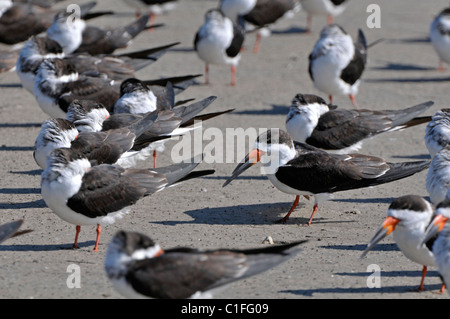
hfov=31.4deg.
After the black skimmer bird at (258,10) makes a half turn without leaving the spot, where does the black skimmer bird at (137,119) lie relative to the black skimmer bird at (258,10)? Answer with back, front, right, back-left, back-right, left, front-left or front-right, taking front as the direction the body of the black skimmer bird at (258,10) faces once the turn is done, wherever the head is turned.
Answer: right

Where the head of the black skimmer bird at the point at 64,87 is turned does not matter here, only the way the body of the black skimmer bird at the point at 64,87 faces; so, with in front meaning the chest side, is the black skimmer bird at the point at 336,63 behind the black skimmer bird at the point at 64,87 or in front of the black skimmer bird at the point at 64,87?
behind

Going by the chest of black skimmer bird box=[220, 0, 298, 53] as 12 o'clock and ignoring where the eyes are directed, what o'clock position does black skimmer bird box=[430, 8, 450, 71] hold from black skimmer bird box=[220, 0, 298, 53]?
black skimmer bird box=[430, 8, 450, 71] is roughly at 7 o'clock from black skimmer bird box=[220, 0, 298, 53].

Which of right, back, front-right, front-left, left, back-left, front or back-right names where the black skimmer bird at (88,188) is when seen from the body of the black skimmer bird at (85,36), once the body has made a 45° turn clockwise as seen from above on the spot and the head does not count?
back-left

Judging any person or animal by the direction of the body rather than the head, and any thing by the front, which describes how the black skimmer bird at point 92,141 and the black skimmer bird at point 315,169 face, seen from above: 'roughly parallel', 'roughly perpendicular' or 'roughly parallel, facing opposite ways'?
roughly parallel

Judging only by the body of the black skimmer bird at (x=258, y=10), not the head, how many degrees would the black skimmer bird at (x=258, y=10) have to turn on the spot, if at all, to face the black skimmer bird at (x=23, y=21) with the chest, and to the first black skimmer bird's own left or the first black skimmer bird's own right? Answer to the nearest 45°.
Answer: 0° — it already faces it

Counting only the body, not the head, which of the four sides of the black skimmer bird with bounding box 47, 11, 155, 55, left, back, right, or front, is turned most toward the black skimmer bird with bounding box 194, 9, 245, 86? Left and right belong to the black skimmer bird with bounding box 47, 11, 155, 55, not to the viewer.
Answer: back

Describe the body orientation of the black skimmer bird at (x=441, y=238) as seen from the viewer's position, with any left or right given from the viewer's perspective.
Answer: facing the viewer and to the left of the viewer

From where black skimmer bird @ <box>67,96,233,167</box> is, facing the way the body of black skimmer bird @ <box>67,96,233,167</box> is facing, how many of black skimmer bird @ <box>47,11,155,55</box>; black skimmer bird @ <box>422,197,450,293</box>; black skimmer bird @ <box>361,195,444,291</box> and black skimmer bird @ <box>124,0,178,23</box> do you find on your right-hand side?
2

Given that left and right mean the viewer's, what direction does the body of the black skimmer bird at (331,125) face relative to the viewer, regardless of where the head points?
facing to the left of the viewer

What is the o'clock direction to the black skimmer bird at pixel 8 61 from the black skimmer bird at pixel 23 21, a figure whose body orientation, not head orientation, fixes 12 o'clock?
the black skimmer bird at pixel 8 61 is roughly at 9 o'clock from the black skimmer bird at pixel 23 21.

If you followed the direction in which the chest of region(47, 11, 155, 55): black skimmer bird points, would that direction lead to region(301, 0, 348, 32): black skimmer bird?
no

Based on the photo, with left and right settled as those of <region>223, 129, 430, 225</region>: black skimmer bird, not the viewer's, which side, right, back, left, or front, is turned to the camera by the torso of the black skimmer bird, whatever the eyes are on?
left

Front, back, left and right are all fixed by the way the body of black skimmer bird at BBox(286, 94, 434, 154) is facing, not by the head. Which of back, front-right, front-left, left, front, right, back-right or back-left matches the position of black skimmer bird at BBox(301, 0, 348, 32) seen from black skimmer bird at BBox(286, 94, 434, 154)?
right

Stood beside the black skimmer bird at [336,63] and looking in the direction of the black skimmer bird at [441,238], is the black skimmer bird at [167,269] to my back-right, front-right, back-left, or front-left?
front-right

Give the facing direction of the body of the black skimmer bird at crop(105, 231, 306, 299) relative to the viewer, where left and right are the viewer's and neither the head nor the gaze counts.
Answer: facing to the left of the viewer

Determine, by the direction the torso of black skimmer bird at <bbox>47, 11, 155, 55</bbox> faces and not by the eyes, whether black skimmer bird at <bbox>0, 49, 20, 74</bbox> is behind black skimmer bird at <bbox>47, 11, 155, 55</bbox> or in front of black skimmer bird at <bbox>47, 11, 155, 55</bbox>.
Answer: in front

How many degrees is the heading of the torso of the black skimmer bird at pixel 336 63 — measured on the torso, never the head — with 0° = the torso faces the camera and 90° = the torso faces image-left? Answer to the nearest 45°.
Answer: approximately 45°

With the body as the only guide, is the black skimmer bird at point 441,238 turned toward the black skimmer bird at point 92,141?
no

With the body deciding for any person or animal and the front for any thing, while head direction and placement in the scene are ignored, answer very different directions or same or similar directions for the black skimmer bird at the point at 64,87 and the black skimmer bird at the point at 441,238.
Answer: same or similar directions

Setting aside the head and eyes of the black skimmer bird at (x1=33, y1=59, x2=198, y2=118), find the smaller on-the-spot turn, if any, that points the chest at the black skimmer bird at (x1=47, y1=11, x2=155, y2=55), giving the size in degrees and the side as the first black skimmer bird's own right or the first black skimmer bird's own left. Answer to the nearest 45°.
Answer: approximately 90° to the first black skimmer bird's own right

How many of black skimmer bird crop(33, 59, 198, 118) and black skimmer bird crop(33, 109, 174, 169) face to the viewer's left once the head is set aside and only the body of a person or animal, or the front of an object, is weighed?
2
